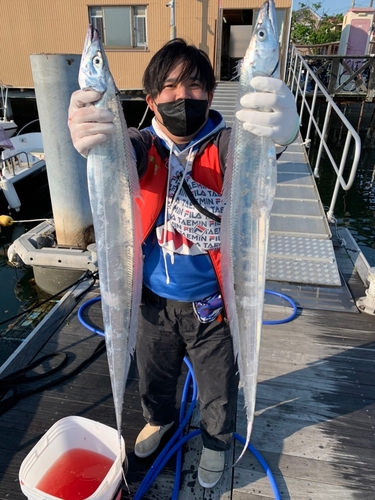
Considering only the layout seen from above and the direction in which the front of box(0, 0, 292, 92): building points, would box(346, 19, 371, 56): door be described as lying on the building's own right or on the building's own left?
on the building's own left

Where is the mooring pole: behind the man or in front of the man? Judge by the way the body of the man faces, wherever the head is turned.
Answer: behind

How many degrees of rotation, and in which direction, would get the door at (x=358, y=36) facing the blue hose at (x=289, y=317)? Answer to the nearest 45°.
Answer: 0° — it already faces it

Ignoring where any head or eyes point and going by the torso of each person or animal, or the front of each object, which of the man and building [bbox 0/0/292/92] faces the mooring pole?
the building

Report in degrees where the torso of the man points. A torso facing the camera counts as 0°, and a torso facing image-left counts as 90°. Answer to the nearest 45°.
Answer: approximately 0°

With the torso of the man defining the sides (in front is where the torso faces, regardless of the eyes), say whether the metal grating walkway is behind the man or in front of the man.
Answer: behind

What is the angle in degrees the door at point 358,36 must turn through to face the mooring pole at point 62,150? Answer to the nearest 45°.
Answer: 0° — it already faces it

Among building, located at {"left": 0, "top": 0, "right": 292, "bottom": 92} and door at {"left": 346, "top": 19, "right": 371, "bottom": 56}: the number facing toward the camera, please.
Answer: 2

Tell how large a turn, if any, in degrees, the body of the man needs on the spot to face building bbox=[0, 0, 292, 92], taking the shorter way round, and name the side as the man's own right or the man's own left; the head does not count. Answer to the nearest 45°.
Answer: approximately 180°

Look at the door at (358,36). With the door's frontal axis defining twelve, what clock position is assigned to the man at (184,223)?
The man is roughly at 12 o'clock from the door.

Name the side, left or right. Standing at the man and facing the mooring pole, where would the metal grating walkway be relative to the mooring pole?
right

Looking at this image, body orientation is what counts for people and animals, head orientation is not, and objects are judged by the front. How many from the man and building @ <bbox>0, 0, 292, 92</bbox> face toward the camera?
2
